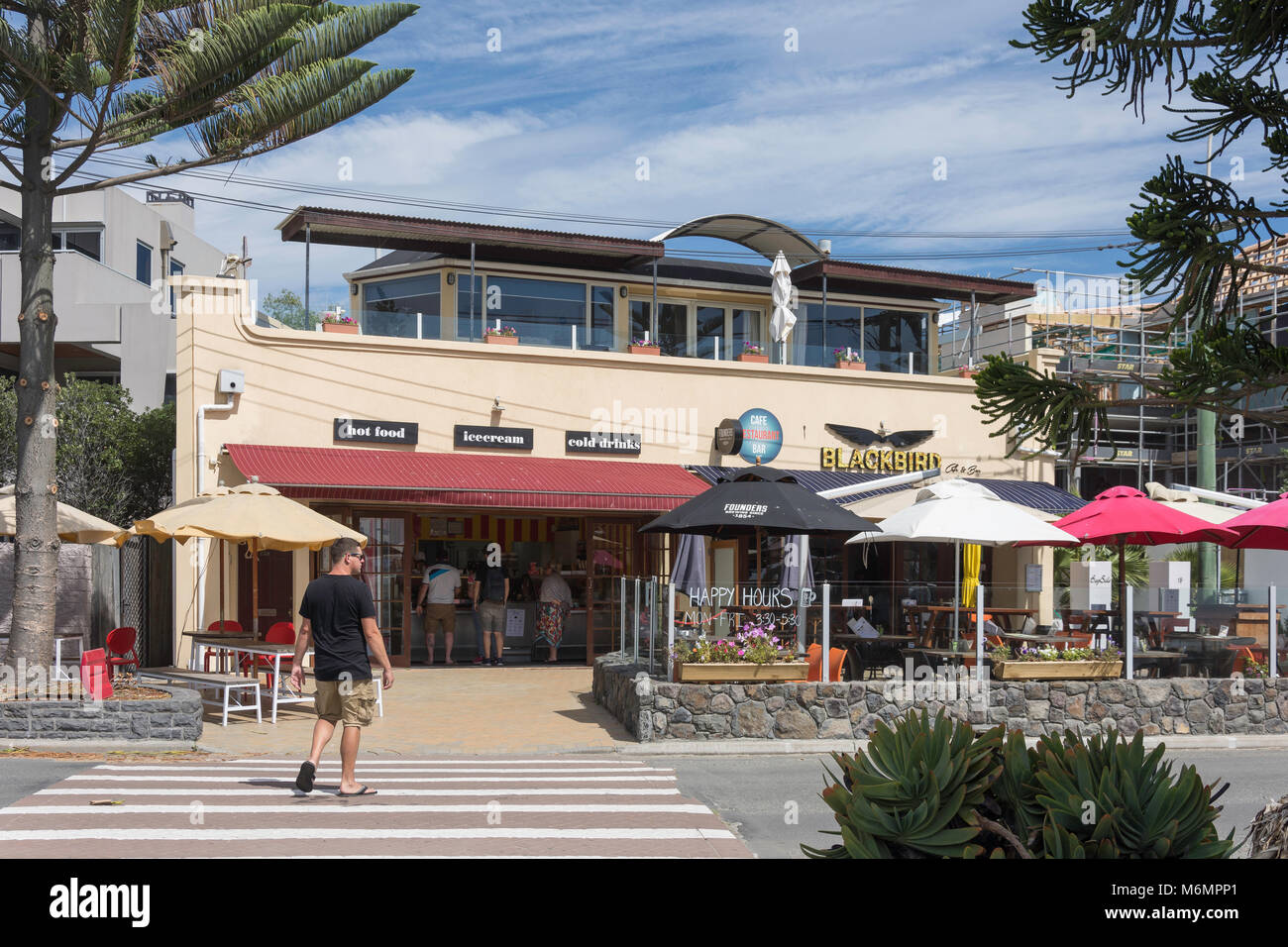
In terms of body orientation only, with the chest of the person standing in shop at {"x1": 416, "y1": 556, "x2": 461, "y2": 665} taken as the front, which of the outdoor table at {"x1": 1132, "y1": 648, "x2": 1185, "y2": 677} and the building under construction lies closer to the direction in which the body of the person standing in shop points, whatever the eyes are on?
the building under construction

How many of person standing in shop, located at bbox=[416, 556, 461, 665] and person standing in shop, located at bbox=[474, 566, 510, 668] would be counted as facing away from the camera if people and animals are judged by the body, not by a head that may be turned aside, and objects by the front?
2

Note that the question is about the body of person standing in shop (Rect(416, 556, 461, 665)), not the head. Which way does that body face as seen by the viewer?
away from the camera

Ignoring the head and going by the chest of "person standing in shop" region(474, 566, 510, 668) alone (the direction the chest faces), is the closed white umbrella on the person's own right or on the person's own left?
on the person's own right

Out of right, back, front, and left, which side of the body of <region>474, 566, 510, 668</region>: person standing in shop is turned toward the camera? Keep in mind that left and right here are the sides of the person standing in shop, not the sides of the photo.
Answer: back

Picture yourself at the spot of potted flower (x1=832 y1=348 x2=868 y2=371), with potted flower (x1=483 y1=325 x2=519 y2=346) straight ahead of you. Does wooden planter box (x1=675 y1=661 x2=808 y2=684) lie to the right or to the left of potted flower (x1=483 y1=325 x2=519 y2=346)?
left

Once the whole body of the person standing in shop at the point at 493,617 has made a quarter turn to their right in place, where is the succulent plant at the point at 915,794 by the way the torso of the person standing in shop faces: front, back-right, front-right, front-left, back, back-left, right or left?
right

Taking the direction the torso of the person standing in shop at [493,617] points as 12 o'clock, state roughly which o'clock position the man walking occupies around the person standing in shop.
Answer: The man walking is roughly at 6 o'clock from the person standing in shop.

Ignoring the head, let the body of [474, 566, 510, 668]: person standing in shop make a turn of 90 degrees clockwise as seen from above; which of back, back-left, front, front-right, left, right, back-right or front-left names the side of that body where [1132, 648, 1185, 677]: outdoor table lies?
front-right
